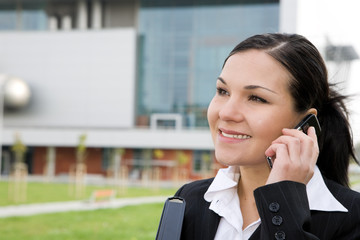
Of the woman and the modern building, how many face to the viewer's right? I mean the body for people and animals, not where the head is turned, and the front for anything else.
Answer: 0

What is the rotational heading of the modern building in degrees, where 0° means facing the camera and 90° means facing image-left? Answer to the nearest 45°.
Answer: approximately 0°

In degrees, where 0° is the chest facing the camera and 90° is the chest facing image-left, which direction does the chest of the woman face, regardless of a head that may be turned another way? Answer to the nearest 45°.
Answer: approximately 45°

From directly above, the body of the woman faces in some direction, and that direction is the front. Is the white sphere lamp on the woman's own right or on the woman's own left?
on the woman's own right

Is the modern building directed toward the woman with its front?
yes
